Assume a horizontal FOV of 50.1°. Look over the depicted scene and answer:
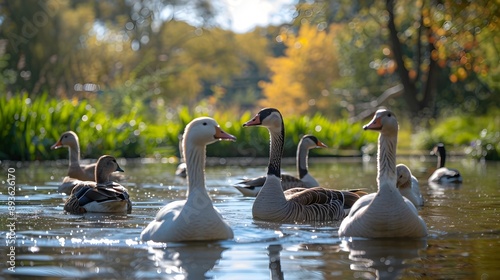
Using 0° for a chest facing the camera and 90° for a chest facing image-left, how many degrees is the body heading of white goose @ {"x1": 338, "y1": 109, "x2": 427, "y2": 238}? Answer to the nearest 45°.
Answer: approximately 0°

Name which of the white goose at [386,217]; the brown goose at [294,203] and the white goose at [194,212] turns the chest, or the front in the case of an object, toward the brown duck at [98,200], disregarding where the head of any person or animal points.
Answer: the brown goose at [294,203]

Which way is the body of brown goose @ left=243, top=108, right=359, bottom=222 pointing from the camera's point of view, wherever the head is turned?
to the viewer's left

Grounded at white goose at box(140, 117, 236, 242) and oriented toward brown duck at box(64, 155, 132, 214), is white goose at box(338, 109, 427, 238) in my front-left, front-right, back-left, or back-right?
back-right

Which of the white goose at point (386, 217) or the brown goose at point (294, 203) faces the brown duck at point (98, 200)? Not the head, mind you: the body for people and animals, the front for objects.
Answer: the brown goose at point (294, 203)

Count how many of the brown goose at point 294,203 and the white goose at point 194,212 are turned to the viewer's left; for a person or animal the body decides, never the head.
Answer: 1

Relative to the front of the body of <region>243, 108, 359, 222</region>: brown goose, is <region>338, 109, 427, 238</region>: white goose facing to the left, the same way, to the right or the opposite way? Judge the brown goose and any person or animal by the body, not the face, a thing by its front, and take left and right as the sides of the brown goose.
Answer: to the left

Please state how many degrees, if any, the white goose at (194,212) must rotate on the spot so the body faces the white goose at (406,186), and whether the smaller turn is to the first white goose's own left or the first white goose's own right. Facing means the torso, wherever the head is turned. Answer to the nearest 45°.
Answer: approximately 90° to the first white goose's own left

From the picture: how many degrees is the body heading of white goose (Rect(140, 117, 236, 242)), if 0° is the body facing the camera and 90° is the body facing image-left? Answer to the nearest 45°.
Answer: approximately 315°

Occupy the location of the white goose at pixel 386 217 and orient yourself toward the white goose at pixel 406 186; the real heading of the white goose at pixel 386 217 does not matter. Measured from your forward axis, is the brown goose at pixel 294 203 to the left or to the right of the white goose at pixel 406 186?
left

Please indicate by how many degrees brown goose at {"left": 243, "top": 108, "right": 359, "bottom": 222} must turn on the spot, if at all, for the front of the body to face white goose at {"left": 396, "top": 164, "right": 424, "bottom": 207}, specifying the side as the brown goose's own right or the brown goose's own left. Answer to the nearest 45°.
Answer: approximately 135° to the brown goose's own right

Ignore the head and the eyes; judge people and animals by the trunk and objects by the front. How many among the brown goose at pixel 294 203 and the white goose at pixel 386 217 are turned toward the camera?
1

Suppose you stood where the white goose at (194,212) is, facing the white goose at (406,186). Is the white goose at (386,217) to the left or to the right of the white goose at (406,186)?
right

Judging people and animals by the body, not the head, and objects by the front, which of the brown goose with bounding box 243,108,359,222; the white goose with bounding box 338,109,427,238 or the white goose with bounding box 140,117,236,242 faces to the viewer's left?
the brown goose
